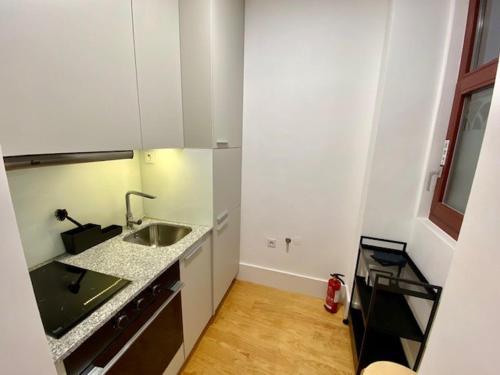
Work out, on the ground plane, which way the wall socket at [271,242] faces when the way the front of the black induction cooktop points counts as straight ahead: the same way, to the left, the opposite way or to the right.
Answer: to the right

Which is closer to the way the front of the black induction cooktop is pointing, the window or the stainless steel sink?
the window

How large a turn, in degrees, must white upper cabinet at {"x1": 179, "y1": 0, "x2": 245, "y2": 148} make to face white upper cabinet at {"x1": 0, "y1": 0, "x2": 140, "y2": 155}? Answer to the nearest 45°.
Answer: approximately 90° to its right

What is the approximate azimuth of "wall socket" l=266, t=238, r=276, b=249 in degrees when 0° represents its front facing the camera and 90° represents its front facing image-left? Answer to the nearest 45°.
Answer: approximately 0°

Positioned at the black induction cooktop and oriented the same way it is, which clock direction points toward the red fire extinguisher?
The red fire extinguisher is roughly at 11 o'clock from the black induction cooktop.
